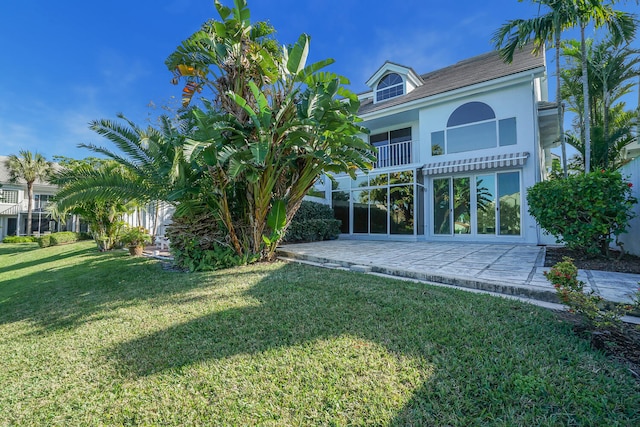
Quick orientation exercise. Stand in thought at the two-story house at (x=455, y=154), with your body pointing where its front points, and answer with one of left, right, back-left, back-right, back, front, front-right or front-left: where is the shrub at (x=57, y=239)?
right

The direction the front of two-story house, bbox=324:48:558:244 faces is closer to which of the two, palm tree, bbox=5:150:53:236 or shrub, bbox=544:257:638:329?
the shrub

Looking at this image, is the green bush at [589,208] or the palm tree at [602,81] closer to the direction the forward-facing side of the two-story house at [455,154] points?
the green bush

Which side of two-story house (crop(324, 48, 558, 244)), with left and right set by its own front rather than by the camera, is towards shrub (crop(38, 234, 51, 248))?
right

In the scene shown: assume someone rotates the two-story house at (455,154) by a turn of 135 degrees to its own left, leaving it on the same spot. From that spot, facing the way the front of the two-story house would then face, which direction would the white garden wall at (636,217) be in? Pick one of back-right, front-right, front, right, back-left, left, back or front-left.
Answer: right

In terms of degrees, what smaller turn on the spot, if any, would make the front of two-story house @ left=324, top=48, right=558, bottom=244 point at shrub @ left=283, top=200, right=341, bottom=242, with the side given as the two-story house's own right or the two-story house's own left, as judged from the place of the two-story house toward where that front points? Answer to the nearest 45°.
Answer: approximately 90° to the two-story house's own right

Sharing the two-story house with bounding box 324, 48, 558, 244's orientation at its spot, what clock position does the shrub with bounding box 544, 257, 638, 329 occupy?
The shrub is roughly at 12 o'clock from the two-story house.

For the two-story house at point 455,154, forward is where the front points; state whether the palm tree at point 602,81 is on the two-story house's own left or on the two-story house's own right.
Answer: on the two-story house's own left

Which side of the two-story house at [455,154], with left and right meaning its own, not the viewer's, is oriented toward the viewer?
front

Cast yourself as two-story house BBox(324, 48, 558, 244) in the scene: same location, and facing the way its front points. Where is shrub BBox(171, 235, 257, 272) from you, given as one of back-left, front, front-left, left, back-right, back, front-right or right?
front-right

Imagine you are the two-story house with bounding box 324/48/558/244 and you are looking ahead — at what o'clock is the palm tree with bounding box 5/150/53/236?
The palm tree is roughly at 3 o'clock from the two-story house.

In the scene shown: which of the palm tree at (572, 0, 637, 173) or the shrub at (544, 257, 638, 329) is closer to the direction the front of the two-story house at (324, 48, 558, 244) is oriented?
the shrub

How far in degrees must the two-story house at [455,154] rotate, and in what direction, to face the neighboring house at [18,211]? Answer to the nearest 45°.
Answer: approximately 90° to its right

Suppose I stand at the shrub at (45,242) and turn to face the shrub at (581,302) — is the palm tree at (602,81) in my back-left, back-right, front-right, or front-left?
front-left

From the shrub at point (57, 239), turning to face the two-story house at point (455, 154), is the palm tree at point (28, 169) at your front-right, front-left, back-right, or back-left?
back-left

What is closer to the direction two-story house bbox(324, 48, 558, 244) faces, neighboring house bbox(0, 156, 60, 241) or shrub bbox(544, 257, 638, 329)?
the shrub

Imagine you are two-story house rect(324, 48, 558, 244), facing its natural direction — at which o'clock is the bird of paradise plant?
The bird of paradise plant is roughly at 1 o'clock from the two-story house.
